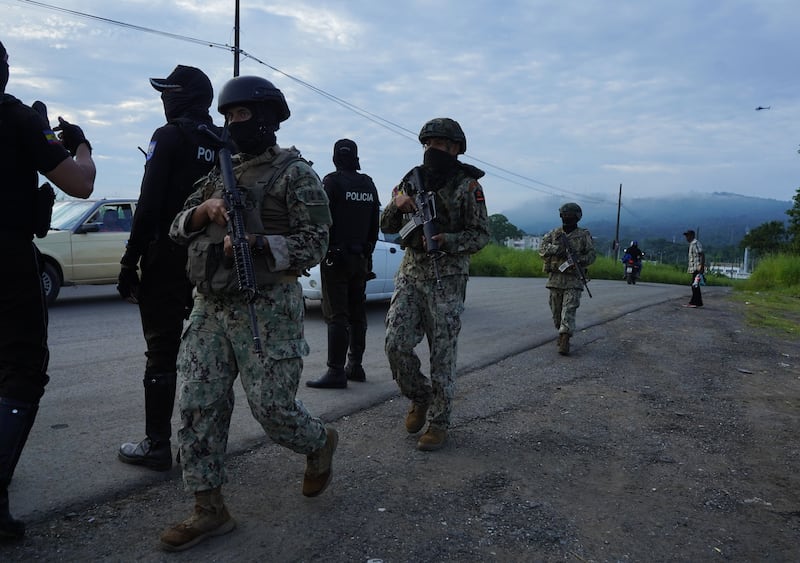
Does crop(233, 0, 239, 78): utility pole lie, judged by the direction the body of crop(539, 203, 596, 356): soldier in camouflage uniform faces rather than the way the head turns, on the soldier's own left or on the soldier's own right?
on the soldier's own right

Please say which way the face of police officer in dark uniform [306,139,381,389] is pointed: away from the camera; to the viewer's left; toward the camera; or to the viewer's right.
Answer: away from the camera

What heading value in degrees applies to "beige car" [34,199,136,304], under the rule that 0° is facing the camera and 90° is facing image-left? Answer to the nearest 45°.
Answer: approximately 45°

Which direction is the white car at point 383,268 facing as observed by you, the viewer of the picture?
facing the viewer and to the left of the viewer

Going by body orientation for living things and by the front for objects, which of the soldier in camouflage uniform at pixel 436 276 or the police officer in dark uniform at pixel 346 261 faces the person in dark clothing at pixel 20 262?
the soldier in camouflage uniform

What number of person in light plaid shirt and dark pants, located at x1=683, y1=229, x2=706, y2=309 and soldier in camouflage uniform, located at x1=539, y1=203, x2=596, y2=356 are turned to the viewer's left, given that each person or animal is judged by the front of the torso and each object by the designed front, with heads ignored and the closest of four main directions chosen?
1

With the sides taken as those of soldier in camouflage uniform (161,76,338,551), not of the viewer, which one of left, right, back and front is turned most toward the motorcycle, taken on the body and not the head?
back

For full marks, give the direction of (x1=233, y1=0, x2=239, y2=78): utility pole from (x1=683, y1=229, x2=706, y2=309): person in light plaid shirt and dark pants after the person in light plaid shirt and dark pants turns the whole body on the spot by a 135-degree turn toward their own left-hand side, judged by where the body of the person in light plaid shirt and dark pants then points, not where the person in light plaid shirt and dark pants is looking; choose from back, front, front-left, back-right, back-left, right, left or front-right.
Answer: back-right

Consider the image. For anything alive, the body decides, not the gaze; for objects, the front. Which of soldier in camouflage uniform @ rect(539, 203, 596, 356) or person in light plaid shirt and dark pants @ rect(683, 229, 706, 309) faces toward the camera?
the soldier in camouflage uniform

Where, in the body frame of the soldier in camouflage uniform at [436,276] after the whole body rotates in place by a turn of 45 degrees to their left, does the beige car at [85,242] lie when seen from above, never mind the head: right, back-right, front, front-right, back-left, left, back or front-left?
back-right

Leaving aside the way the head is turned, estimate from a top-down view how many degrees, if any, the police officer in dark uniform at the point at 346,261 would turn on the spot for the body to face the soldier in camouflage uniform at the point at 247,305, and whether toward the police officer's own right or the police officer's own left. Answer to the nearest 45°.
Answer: approximately 135° to the police officer's own left

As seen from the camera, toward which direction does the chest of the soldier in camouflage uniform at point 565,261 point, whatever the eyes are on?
toward the camera

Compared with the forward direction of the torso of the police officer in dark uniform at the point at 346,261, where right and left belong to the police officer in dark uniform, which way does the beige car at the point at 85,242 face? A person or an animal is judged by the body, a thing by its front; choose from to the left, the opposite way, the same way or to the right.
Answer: to the left

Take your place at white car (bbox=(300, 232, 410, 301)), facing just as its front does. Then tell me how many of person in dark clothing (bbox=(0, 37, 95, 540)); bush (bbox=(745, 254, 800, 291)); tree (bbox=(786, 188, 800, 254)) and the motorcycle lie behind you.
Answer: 3

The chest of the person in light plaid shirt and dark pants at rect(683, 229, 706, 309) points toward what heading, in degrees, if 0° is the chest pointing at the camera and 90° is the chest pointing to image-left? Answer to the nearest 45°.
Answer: approximately 90°

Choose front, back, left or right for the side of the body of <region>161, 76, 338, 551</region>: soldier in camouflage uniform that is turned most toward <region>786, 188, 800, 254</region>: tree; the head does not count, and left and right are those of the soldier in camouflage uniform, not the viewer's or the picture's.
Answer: back

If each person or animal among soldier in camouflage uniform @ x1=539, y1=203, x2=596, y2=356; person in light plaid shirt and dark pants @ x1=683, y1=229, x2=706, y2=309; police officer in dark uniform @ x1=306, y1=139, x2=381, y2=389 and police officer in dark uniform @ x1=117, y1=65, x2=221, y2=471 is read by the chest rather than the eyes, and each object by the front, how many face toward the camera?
1

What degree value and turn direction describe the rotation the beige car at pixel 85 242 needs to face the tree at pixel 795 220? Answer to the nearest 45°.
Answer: approximately 135° to its left

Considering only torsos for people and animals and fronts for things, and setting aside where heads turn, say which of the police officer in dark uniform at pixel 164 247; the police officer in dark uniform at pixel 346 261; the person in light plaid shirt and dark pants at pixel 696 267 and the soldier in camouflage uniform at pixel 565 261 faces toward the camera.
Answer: the soldier in camouflage uniform
